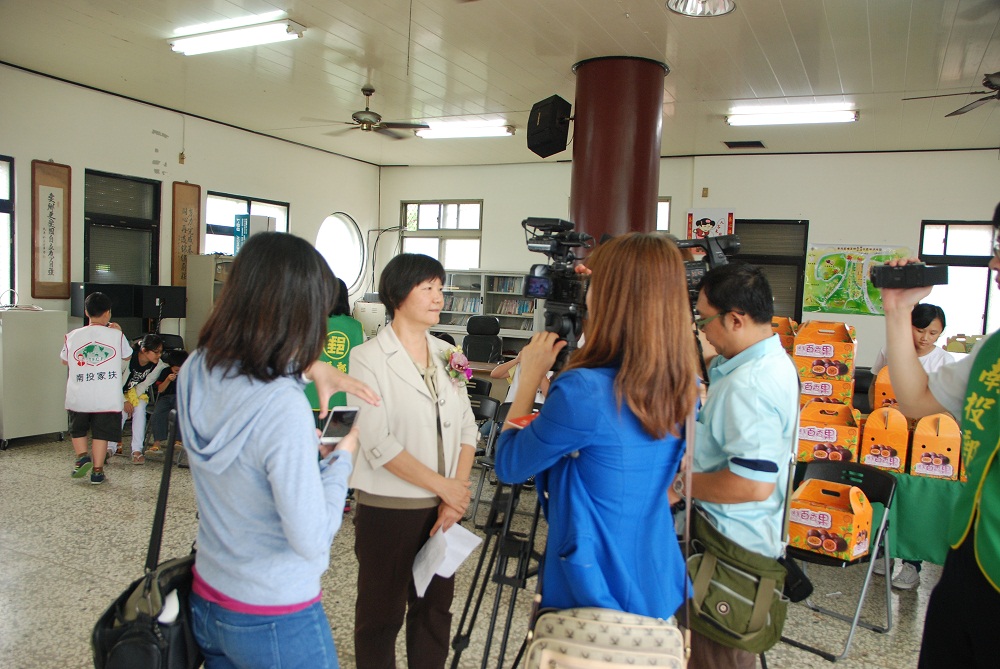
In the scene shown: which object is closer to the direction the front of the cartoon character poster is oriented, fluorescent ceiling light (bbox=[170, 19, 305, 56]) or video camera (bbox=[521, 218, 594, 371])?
the video camera

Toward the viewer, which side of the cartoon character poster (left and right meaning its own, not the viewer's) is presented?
front

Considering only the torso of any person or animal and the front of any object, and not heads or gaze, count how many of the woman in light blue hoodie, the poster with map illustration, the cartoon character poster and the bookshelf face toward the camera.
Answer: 3

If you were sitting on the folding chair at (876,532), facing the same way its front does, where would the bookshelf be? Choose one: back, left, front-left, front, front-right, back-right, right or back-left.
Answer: right

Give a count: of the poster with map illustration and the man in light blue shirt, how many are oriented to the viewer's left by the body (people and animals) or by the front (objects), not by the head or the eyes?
1

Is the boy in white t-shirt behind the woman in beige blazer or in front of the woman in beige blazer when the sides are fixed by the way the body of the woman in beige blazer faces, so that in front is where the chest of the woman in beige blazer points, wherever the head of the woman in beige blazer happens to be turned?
behind

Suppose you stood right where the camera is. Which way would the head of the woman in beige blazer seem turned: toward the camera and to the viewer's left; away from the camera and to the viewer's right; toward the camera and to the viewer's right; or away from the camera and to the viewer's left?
toward the camera and to the viewer's right

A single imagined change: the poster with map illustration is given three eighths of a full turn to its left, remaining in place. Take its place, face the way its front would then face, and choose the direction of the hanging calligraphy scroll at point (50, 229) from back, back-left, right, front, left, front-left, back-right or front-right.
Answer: back

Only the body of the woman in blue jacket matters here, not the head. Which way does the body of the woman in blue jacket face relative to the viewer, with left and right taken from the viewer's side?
facing away from the viewer and to the left of the viewer

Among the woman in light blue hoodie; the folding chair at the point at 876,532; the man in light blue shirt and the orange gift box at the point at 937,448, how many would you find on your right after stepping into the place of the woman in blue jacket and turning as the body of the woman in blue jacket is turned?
3

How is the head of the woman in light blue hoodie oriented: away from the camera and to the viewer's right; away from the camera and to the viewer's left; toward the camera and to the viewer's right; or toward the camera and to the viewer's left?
away from the camera and to the viewer's right

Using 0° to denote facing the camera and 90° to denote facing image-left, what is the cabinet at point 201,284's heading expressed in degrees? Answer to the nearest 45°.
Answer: approximately 315°

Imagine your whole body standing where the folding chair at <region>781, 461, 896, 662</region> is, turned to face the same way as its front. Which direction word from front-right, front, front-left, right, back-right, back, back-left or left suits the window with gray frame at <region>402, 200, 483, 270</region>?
right

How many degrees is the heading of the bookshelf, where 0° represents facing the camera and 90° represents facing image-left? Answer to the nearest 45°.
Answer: approximately 0°

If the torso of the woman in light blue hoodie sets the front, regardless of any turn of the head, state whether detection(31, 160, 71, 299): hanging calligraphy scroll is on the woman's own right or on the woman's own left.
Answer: on the woman's own left

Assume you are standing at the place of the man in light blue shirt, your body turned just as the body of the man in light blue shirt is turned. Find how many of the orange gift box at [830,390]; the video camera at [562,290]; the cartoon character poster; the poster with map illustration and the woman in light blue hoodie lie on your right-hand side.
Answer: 3

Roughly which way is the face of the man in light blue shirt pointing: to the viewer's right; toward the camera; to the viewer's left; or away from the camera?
to the viewer's left

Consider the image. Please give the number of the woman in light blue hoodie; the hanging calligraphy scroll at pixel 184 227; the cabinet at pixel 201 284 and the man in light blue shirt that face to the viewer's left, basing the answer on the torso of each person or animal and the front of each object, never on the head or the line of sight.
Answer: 1

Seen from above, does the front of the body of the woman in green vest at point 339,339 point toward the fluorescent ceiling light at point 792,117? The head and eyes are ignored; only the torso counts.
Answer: no

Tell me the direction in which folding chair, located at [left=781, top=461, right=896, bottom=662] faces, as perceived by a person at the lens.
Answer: facing the viewer and to the left of the viewer

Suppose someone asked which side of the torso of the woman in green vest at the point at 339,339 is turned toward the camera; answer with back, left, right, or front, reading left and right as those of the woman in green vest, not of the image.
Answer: back
